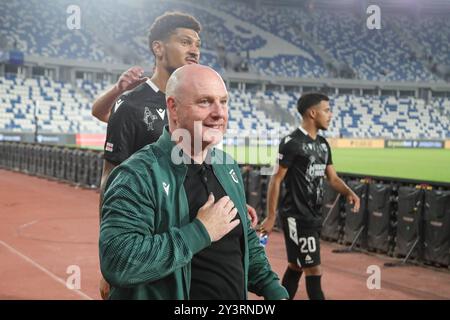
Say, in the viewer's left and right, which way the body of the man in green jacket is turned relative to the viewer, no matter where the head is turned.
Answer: facing the viewer and to the right of the viewer

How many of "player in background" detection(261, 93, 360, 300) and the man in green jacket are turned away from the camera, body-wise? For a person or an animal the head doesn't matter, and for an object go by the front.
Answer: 0

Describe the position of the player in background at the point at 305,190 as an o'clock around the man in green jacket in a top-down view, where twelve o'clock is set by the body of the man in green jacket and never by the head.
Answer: The player in background is roughly at 8 o'clock from the man in green jacket.

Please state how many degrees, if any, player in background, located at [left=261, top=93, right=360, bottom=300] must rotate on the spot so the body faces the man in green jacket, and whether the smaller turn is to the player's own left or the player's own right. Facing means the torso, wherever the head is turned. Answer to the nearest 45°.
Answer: approximately 45° to the player's own right

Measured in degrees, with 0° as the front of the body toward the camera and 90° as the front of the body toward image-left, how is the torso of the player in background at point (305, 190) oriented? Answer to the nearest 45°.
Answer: approximately 315°

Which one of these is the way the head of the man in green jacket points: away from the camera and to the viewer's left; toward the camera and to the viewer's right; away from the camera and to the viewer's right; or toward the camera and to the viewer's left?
toward the camera and to the viewer's right
